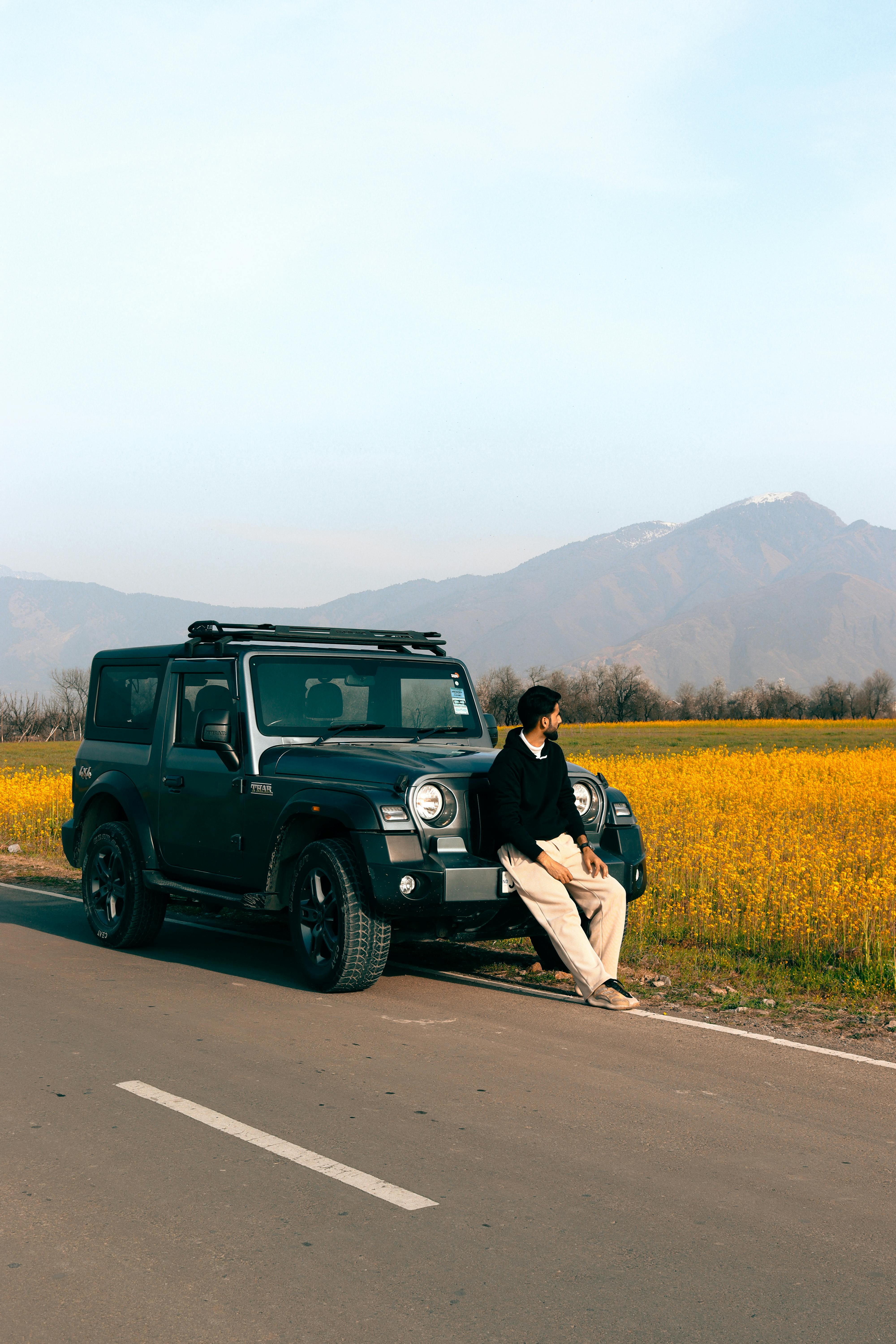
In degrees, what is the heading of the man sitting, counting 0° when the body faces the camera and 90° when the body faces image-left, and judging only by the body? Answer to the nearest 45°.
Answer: approximately 315°

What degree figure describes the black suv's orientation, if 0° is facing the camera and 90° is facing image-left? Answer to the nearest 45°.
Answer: approximately 315°

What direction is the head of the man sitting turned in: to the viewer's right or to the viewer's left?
to the viewer's right
